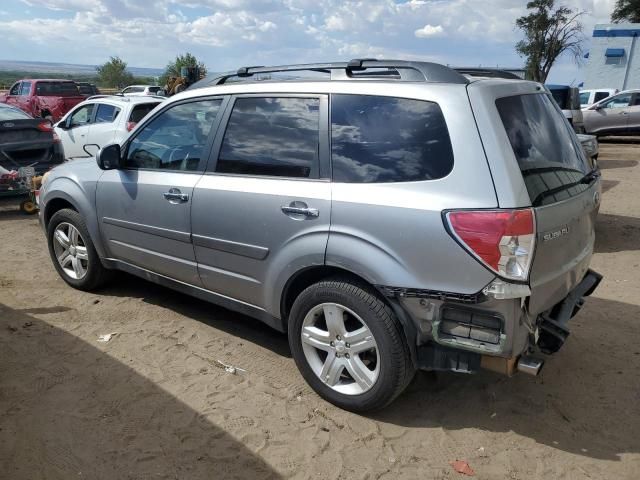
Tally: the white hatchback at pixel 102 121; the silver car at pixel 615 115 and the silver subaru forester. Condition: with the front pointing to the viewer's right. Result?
0

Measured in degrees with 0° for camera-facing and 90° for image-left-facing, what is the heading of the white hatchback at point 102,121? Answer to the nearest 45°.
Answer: approximately 135°

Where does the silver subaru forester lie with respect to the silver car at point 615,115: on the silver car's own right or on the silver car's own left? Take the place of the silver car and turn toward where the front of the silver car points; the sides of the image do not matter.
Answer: on the silver car's own left

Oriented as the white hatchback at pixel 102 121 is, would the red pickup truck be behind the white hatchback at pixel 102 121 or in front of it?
in front

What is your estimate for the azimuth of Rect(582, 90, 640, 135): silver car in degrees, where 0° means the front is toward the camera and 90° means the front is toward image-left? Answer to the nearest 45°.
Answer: approximately 90°

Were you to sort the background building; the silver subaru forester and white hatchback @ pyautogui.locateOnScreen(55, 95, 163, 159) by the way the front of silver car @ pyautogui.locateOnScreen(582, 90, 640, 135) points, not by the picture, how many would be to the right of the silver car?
1

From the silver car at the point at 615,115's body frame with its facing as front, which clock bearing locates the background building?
The background building is roughly at 3 o'clock from the silver car.

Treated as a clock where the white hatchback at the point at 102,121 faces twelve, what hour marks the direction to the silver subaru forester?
The silver subaru forester is roughly at 7 o'clock from the white hatchback.

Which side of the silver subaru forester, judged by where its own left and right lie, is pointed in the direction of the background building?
right
